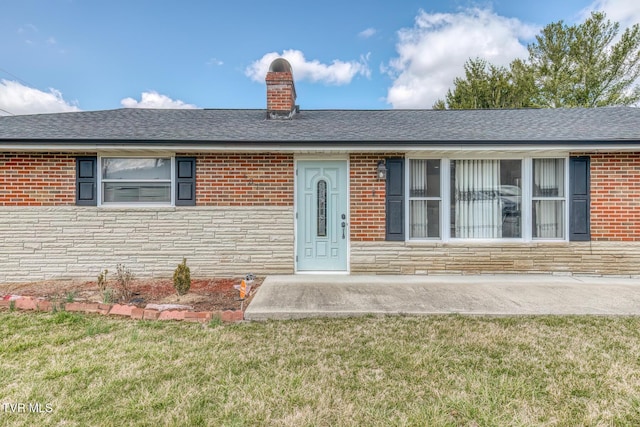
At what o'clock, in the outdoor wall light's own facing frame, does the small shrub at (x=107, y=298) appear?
The small shrub is roughly at 2 o'clock from the outdoor wall light.

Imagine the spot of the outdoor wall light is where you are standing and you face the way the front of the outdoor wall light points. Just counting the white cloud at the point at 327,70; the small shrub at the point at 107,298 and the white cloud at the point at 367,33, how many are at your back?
2

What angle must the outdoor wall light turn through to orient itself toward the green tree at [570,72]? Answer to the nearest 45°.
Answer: approximately 135° to its left

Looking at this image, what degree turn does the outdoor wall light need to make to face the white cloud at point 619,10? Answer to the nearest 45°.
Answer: approximately 135° to its left

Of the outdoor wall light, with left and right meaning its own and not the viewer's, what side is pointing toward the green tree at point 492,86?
back

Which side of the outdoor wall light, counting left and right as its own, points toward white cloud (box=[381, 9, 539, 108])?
back

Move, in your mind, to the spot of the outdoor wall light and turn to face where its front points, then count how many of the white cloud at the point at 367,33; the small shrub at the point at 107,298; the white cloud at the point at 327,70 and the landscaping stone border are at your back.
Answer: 2

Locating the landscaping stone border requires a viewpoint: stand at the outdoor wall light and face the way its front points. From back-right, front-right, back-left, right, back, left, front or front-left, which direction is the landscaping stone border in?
front-right

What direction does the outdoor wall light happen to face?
toward the camera

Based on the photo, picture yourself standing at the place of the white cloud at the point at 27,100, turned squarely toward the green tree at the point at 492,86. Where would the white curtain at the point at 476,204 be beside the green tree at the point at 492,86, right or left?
right

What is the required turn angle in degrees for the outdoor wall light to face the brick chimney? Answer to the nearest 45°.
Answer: approximately 135° to its right

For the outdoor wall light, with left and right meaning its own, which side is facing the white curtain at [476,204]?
left
